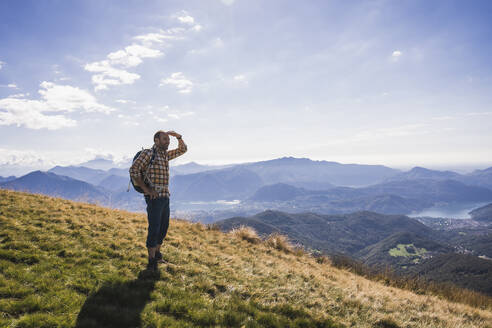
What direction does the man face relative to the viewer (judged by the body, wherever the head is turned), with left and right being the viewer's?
facing the viewer and to the right of the viewer

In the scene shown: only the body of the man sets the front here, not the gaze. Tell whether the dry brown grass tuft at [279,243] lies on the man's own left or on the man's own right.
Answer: on the man's own left

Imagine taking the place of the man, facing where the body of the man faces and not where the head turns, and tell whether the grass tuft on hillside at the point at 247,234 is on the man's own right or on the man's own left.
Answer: on the man's own left
